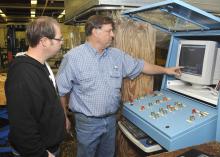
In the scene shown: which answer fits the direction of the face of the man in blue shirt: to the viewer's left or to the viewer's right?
to the viewer's right

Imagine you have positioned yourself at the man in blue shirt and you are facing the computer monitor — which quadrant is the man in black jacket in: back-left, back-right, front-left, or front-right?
back-right

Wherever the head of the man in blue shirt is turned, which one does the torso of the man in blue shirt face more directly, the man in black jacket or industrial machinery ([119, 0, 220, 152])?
the industrial machinery

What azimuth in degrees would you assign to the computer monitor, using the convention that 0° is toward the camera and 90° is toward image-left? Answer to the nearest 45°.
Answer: approximately 45°

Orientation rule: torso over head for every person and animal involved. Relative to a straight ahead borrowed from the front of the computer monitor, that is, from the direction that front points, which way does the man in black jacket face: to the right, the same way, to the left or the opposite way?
the opposite way

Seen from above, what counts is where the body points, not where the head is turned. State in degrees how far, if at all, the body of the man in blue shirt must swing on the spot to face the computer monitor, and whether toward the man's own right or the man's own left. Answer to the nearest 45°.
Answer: approximately 45° to the man's own left

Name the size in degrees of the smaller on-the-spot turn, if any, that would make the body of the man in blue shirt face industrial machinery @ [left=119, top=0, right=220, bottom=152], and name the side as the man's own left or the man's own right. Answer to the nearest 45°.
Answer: approximately 45° to the man's own left

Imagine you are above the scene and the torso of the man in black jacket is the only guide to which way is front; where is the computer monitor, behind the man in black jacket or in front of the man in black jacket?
in front

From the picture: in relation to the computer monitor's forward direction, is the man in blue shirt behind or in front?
in front

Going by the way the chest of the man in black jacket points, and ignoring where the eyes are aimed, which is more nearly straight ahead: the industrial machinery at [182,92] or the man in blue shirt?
the industrial machinery

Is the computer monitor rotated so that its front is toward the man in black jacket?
yes

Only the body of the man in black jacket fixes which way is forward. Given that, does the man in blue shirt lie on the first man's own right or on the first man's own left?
on the first man's own left

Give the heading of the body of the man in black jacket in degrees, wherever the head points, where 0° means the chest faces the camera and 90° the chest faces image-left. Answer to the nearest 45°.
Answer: approximately 270°

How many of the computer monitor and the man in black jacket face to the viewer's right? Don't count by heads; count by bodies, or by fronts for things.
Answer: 1

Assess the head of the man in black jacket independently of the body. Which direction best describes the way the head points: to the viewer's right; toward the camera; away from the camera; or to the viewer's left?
to the viewer's right
